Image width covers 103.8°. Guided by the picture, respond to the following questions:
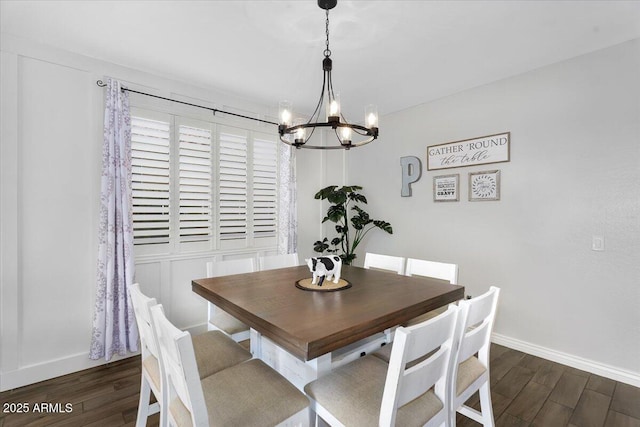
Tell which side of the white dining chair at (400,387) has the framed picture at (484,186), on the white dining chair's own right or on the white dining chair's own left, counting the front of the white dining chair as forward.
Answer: on the white dining chair's own right

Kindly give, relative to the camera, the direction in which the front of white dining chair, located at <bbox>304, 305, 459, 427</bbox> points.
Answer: facing away from the viewer and to the left of the viewer

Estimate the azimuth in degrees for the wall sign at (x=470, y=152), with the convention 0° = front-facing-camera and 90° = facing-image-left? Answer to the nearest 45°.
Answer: approximately 45°

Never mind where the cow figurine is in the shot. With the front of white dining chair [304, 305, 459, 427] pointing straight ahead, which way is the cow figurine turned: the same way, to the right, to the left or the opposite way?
to the left

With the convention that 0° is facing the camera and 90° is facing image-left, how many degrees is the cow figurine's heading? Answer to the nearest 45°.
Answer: approximately 45°

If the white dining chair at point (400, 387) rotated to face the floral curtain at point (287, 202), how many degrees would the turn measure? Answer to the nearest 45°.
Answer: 0° — it already faces it

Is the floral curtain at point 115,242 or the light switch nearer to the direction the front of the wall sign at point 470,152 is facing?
the floral curtain

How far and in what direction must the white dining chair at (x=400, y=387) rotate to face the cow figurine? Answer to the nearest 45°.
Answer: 0° — it already faces it

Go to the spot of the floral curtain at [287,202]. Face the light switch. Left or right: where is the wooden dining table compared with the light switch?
right
